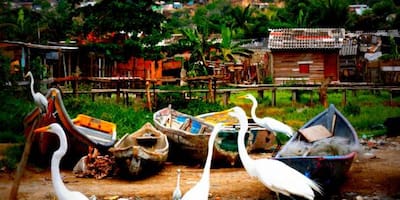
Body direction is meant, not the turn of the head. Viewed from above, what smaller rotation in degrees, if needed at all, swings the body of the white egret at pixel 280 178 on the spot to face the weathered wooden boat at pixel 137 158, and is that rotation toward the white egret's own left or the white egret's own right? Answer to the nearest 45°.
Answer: approximately 45° to the white egret's own right

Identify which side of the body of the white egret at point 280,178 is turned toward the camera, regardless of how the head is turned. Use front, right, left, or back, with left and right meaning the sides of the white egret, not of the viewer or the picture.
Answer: left

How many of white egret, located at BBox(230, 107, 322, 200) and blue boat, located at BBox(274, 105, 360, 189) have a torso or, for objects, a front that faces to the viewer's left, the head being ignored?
1

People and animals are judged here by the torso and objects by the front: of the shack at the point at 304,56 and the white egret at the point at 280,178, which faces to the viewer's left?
the white egret

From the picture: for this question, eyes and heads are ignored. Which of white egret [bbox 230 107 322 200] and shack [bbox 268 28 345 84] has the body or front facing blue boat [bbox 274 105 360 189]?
the shack

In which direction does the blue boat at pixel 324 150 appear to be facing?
away from the camera

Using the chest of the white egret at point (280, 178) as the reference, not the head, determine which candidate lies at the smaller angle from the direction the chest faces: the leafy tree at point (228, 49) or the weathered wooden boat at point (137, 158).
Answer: the weathered wooden boat

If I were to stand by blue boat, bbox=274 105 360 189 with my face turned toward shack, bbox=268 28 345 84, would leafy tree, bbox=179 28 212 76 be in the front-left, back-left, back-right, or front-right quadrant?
front-left

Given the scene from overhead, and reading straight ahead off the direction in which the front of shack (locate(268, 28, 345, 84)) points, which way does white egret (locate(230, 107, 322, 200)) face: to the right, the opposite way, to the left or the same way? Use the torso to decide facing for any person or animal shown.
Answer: to the right

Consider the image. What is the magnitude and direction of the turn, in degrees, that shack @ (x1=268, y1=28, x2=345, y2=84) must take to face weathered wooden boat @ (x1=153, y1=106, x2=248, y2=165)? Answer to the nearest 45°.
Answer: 0° — it already faces it

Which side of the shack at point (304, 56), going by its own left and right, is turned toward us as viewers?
front

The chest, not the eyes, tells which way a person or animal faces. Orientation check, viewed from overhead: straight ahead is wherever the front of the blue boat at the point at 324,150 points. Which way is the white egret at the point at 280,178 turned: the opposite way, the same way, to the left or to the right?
to the left

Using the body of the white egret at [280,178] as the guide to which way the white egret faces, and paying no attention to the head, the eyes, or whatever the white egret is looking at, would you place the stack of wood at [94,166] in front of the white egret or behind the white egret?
in front

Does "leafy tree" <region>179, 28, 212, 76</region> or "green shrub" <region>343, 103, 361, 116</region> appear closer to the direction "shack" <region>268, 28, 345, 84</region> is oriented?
the green shrub

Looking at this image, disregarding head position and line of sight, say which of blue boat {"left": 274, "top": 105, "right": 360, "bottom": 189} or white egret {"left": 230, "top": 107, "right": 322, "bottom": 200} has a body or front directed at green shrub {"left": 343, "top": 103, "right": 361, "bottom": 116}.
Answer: the blue boat

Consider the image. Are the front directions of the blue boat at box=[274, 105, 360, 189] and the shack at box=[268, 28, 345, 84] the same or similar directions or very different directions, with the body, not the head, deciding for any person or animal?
very different directions

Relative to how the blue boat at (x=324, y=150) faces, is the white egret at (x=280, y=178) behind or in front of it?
behind
